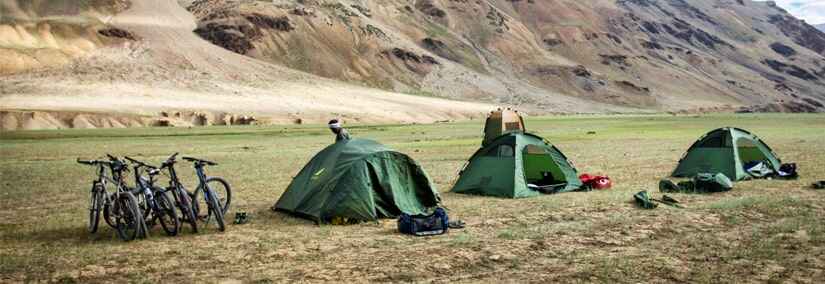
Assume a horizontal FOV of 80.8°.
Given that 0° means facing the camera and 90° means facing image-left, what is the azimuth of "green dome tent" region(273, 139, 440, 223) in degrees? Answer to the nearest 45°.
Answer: approximately 315°

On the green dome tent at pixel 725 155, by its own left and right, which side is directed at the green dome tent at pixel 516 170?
right

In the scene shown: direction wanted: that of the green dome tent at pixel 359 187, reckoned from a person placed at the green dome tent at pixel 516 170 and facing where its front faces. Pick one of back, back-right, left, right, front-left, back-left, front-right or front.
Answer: right

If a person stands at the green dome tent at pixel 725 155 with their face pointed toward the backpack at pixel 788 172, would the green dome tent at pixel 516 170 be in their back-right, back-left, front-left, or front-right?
back-right

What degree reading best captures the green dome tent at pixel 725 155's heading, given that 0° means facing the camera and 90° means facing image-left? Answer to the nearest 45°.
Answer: approximately 315°

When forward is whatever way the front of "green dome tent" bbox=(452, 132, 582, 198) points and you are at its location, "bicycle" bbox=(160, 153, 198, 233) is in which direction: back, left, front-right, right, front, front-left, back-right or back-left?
right

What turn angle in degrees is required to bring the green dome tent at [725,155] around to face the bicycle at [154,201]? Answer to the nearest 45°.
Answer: approximately 90° to its right

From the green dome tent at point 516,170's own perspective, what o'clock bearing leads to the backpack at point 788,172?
The backpack is roughly at 10 o'clock from the green dome tent.

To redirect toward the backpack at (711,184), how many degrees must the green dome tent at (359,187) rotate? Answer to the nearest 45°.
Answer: approximately 45° to its left
